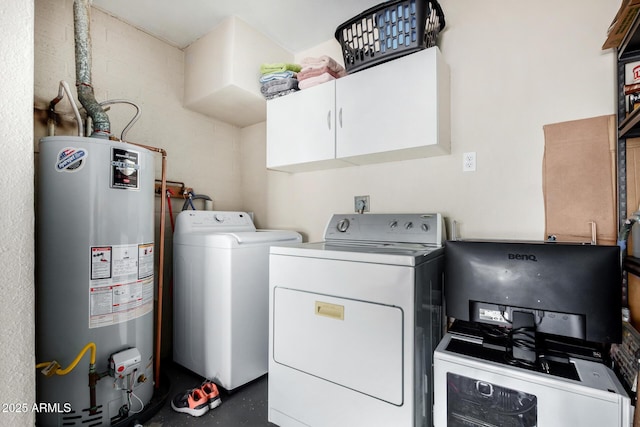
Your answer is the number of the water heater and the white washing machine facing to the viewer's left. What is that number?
0

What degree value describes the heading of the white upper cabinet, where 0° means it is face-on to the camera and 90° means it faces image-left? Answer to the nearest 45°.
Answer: approximately 45°

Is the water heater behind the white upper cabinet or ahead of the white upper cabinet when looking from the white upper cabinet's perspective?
ahead

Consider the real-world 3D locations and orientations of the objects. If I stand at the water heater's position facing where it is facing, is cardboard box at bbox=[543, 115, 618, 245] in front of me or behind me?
in front

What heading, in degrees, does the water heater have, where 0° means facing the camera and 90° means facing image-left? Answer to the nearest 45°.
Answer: approximately 315°

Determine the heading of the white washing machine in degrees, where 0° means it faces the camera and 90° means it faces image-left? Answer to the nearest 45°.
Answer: approximately 315°
